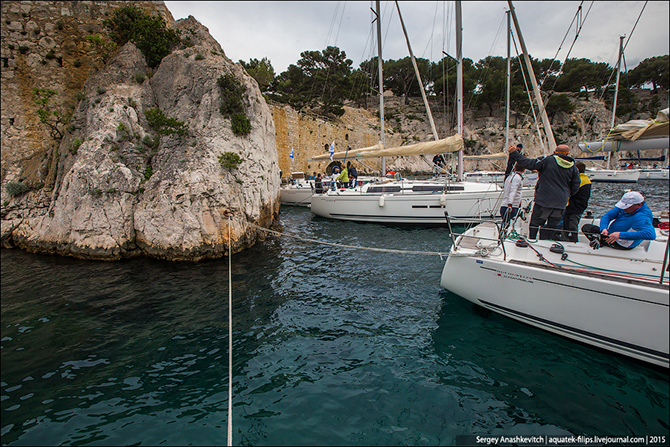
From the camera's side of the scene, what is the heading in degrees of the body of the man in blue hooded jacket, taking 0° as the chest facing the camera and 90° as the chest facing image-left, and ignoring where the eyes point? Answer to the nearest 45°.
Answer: approximately 45°
